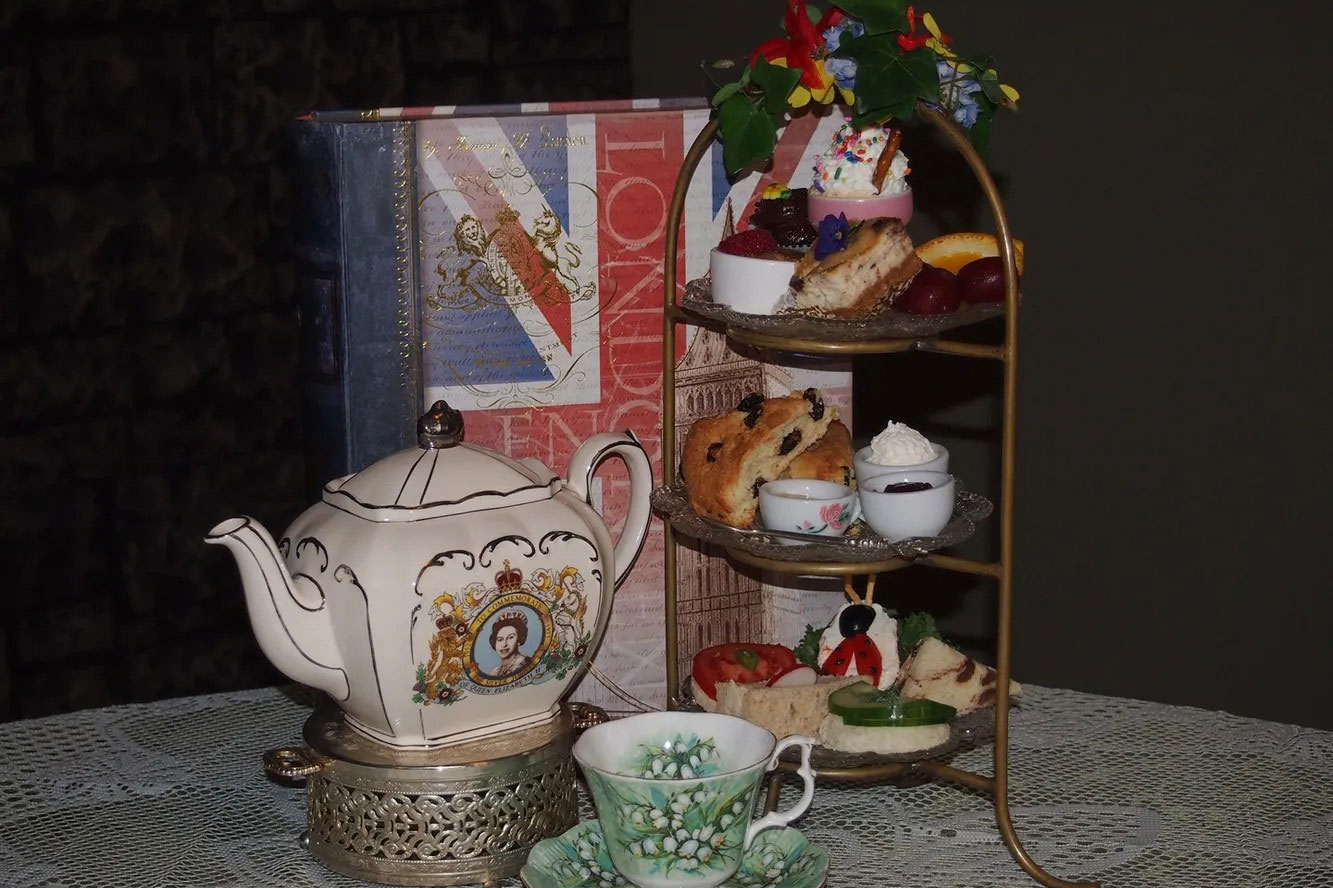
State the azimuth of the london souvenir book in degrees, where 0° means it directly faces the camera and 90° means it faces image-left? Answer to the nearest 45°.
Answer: approximately 0°
